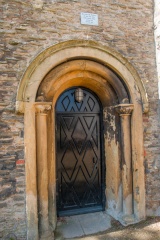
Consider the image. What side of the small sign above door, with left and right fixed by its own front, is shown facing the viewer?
front
